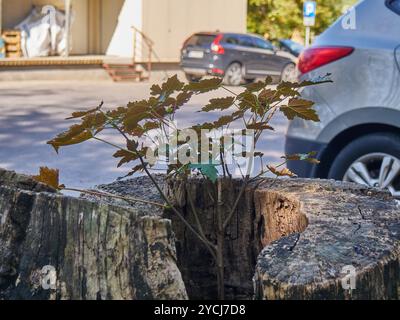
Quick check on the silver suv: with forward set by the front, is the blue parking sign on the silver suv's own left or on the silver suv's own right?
on the silver suv's own left

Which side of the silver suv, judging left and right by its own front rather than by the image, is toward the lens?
right

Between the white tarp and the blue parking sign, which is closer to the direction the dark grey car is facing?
the blue parking sign

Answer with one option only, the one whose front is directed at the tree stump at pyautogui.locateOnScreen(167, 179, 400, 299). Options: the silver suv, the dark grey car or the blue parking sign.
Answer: the blue parking sign

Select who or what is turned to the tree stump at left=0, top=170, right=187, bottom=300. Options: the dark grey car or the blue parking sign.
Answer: the blue parking sign

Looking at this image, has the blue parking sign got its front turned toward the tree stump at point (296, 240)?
yes

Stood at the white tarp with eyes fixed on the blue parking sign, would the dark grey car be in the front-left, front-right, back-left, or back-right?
front-right

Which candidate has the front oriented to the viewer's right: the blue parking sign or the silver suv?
the silver suv

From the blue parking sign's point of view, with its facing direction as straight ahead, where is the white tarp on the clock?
The white tarp is roughly at 2 o'clock from the blue parking sign.

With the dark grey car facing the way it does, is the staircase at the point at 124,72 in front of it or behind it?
behind

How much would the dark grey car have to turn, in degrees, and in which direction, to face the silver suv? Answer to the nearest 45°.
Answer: approximately 135° to its right

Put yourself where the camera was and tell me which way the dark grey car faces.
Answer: facing away from the viewer and to the right of the viewer

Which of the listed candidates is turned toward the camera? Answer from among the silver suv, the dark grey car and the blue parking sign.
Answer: the blue parking sign

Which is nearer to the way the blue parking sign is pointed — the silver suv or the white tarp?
the silver suv

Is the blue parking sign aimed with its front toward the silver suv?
yes

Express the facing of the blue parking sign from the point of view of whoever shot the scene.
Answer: facing the viewer

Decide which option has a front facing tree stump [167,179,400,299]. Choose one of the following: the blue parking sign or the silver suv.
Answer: the blue parking sign

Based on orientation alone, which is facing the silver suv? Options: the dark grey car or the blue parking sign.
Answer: the blue parking sign
